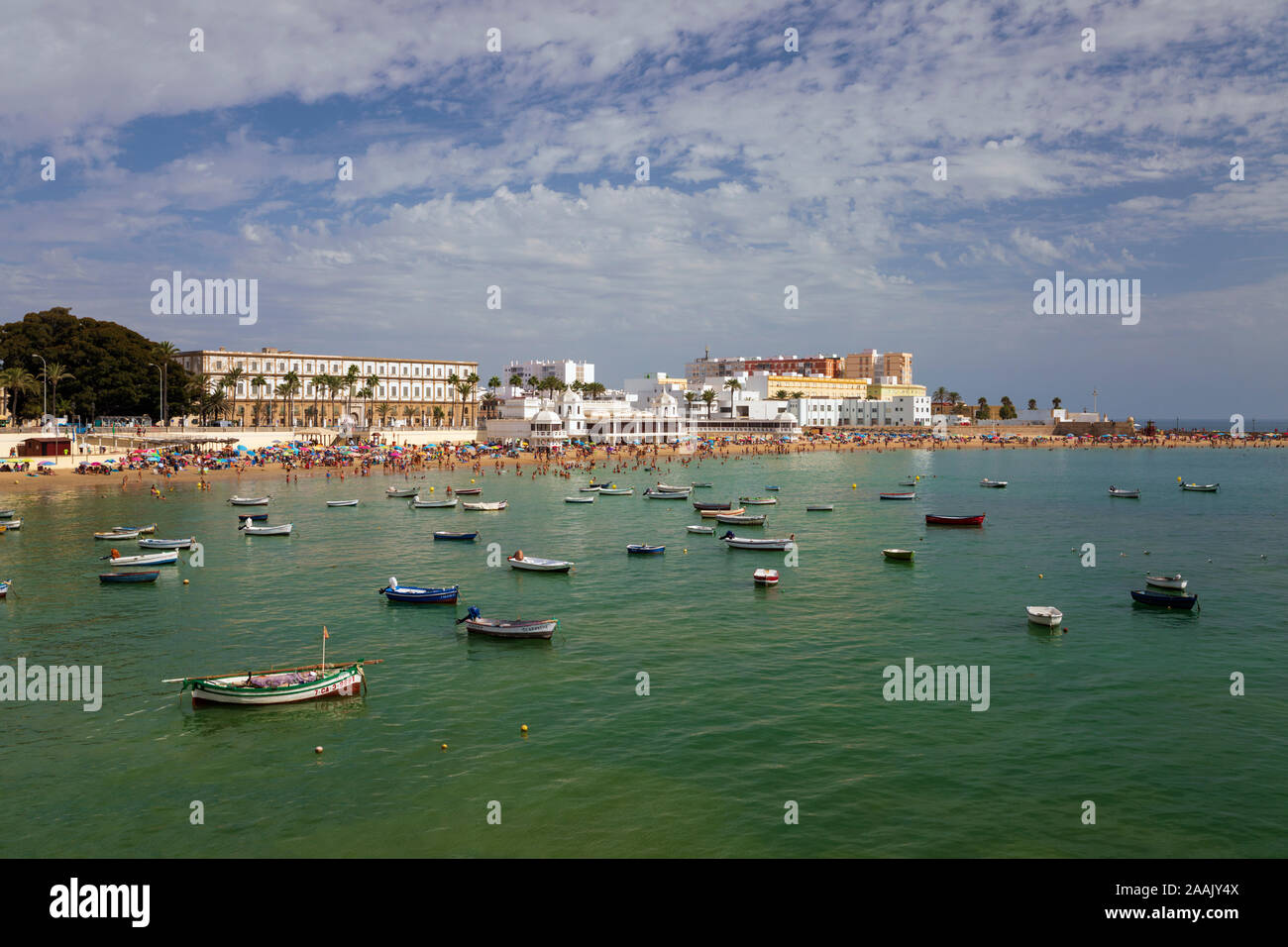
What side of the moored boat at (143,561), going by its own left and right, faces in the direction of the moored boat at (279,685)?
right

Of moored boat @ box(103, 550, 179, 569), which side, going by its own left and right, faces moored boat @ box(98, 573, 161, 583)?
right

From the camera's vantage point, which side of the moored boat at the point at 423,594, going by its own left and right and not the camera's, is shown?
right

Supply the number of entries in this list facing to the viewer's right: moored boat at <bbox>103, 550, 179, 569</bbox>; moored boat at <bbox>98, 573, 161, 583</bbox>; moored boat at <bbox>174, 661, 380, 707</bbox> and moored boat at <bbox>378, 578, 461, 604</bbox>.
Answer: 4

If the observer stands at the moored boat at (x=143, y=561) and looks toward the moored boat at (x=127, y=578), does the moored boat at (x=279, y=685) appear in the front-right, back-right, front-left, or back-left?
front-left

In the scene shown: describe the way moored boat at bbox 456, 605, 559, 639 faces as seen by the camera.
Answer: facing to the right of the viewer

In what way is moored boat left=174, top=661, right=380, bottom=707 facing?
to the viewer's right

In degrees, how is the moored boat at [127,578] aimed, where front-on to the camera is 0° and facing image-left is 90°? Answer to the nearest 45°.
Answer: approximately 270°

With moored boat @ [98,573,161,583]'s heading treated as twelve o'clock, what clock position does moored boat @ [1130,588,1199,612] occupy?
moored boat @ [1130,588,1199,612] is roughly at 1 o'clock from moored boat @ [98,573,161,583].

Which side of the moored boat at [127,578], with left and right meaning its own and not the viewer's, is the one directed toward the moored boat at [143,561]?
left

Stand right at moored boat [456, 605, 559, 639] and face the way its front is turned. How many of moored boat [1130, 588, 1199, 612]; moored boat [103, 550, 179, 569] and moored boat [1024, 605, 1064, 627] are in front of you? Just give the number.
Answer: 2

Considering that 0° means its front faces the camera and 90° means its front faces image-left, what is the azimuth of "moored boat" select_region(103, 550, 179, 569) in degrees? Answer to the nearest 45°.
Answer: approximately 270°
